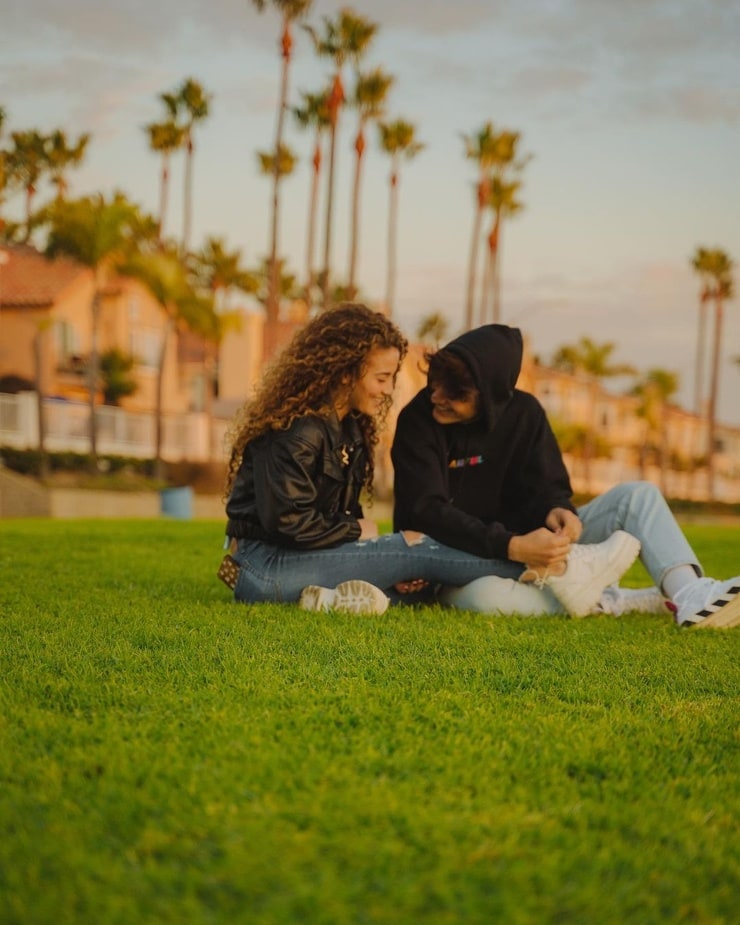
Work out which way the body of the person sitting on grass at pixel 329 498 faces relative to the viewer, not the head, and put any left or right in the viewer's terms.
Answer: facing to the right of the viewer

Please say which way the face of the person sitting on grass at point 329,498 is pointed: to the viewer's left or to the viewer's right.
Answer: to the viewer's right

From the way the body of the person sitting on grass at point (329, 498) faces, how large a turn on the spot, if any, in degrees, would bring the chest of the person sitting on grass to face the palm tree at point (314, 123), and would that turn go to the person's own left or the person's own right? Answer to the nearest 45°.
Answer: approximately 90° to the person's own left

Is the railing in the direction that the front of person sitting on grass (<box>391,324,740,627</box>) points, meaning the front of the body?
no

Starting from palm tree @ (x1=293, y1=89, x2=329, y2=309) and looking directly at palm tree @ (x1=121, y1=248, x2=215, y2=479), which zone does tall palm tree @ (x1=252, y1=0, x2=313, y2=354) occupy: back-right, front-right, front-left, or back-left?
front-left

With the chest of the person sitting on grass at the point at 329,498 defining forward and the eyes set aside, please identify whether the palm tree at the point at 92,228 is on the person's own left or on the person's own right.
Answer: on the person's own left

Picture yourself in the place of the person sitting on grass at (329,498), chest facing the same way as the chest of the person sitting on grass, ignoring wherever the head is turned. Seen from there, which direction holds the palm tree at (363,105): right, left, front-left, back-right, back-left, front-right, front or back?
left

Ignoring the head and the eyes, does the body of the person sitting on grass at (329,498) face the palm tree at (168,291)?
no

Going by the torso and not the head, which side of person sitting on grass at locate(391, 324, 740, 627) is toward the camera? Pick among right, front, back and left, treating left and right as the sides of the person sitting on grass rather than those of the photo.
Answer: front

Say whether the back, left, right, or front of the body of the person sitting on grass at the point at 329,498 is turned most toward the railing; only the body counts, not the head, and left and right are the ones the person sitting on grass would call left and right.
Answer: left
